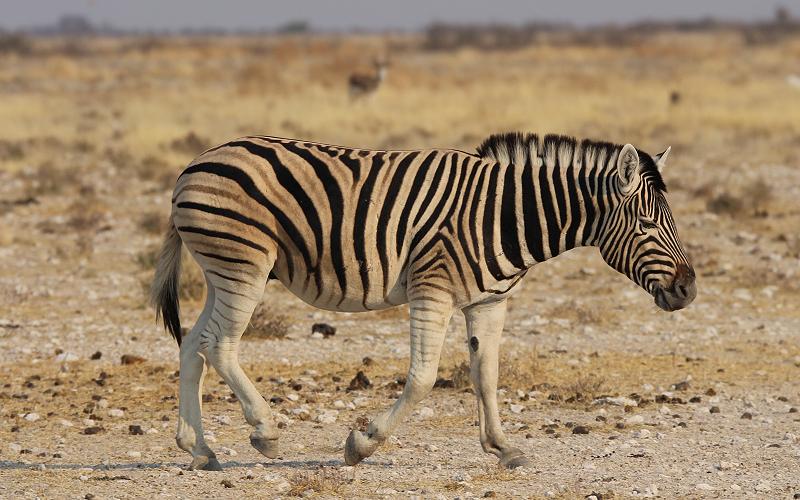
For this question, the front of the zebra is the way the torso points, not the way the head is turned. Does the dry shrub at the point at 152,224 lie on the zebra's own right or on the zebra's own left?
on the zebra's own left

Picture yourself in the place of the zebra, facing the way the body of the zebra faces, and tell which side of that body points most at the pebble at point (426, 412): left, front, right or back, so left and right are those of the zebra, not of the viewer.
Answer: left

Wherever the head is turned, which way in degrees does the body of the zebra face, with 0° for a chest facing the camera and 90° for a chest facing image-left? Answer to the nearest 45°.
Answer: approximately 270°

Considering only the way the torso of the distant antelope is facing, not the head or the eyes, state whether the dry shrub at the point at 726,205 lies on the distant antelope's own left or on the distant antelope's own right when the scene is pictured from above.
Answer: on the distant antelope's own right

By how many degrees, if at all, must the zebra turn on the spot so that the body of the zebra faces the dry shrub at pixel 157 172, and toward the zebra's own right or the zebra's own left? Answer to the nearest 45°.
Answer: approximately 90° to the zebra's own left

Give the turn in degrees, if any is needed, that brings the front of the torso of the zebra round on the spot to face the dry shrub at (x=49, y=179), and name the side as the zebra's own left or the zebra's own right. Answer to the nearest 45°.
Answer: approximately 135° to the zebra's own left

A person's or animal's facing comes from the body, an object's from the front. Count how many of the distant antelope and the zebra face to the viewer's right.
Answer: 2

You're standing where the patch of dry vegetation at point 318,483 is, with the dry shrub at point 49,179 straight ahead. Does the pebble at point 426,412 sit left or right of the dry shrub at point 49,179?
right

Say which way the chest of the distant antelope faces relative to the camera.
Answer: to the viewer's right

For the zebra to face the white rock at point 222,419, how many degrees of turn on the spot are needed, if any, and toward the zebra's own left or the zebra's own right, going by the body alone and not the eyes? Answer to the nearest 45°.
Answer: approximately 135° to the zebra's own left

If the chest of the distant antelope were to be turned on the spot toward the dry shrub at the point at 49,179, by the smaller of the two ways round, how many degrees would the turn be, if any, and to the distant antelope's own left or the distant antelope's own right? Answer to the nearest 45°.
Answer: approximately 90° to the distant antelope's own right
